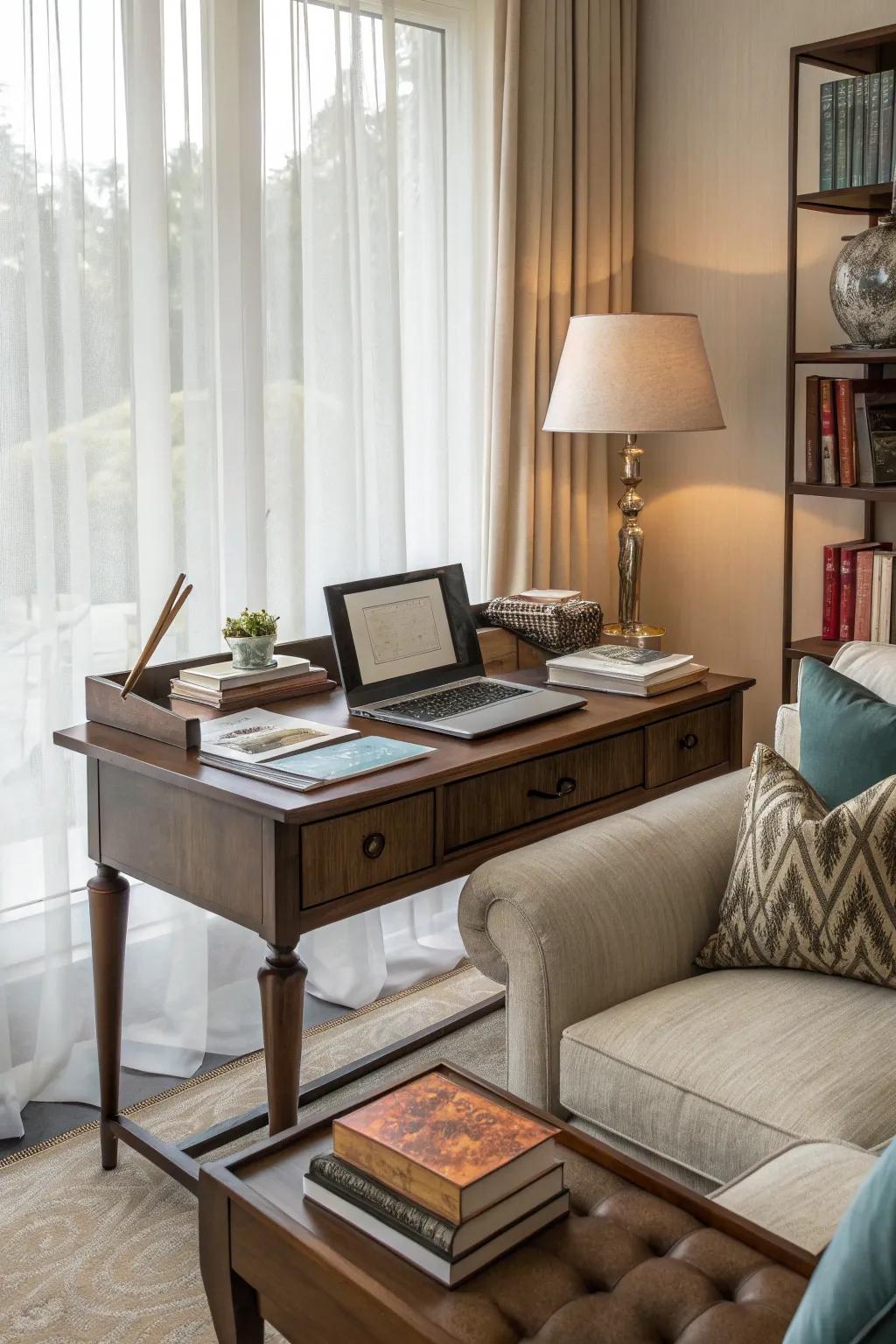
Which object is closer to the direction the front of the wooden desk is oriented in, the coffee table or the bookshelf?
the coffee table

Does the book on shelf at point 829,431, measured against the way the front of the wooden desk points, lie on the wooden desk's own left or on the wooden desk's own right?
on the wooden desk's own left

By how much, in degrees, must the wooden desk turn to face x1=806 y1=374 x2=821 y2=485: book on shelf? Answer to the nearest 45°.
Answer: approximately 90° to its left

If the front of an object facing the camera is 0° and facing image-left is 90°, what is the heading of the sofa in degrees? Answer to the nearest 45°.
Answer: approximately 45°

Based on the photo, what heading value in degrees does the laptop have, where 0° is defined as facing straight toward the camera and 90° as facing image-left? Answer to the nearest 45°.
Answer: approximately 315°

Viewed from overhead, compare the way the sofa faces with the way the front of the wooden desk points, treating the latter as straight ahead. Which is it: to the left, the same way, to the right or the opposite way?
to the right

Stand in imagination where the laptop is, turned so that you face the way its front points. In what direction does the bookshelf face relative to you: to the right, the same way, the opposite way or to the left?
to the right

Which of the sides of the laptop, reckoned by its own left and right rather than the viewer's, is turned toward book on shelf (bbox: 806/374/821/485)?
left

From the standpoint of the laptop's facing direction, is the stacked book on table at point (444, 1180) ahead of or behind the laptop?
ahead

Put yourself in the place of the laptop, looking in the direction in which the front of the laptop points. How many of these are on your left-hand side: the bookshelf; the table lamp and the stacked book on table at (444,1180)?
2

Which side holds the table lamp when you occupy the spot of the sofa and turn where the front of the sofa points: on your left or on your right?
on your right

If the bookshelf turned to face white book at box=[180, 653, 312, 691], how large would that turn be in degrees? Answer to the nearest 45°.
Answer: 0° — it already faces it
